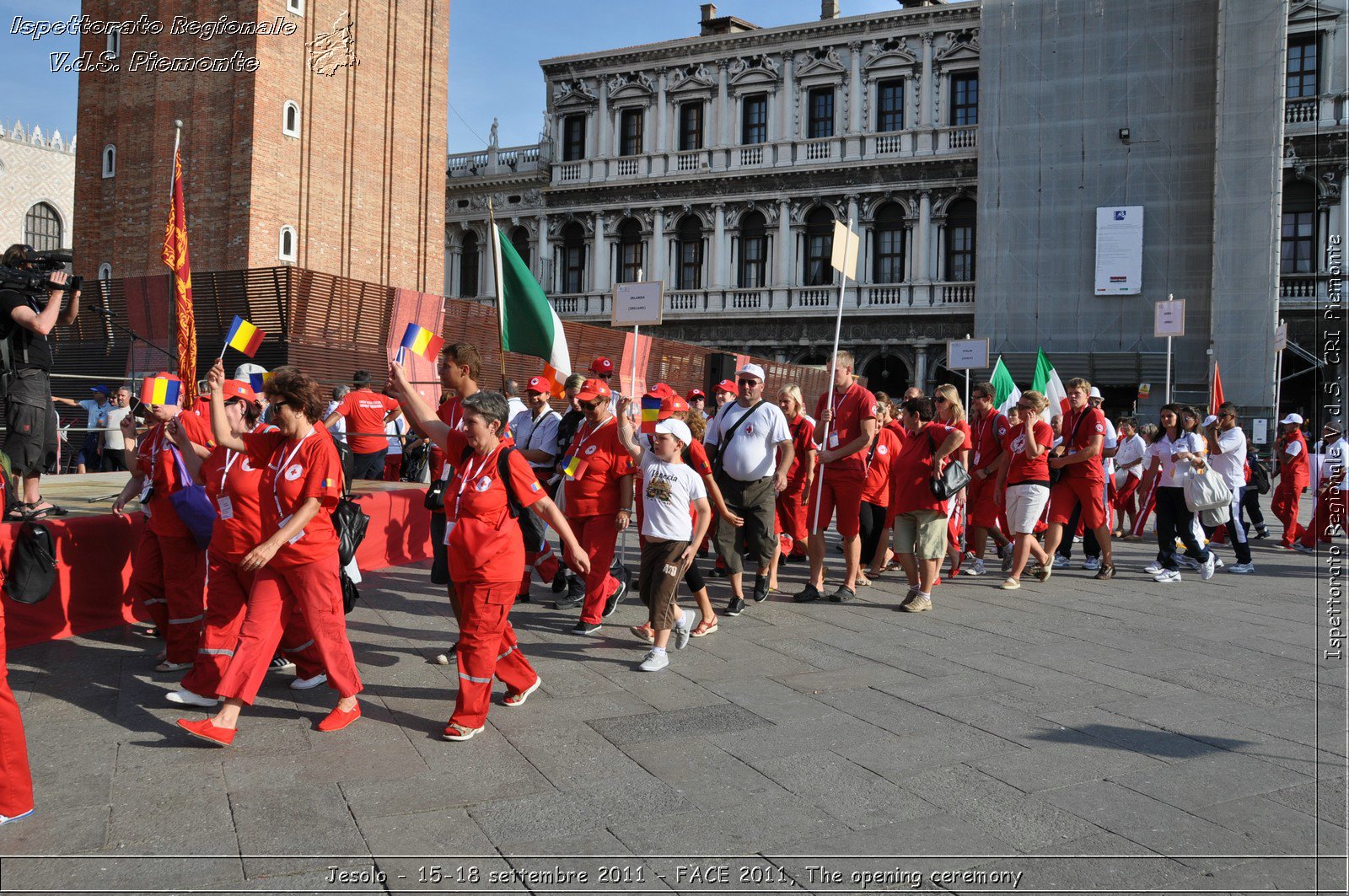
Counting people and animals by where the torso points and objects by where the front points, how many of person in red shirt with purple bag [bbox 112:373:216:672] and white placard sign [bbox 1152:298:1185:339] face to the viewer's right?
0

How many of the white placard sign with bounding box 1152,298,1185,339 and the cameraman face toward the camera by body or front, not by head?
1

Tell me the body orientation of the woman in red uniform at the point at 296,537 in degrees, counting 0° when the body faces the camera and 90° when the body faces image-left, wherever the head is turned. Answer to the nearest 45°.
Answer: approximately 45°

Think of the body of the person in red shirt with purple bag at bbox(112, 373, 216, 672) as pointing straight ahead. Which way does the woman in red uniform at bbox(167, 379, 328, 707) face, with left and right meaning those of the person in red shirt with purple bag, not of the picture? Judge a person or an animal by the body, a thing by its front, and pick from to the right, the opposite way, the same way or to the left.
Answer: the same way

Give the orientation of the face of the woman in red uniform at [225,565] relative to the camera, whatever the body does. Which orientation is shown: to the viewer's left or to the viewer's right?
to the viewer's left

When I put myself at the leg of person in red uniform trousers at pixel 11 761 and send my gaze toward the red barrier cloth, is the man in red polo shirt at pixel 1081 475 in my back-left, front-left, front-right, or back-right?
front-right

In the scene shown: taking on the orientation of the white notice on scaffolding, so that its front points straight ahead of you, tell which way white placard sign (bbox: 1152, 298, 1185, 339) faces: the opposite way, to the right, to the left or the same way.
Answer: the same way

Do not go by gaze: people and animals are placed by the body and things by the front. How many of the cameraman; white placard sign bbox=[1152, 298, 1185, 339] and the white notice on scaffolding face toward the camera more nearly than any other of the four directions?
2

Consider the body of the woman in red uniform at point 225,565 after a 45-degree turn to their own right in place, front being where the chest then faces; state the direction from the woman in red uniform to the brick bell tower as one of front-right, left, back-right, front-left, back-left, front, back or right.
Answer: right

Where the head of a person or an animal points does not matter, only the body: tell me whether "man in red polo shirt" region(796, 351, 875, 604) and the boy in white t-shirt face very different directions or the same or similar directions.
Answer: same or similar directions

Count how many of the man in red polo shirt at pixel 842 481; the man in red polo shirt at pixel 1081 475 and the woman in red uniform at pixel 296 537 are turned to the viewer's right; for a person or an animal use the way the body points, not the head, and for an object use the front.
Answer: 0

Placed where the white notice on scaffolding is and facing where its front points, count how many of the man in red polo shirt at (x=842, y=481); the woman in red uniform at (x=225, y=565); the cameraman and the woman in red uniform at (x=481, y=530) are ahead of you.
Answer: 4

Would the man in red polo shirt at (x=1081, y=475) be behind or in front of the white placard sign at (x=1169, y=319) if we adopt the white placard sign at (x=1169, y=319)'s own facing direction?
in front

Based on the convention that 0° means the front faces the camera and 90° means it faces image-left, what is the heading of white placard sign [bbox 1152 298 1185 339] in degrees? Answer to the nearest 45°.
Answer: approximately 0°

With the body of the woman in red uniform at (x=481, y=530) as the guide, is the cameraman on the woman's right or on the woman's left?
on the woman's right

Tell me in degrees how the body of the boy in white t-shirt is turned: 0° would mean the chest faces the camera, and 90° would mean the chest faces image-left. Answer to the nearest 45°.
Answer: approximately 45°

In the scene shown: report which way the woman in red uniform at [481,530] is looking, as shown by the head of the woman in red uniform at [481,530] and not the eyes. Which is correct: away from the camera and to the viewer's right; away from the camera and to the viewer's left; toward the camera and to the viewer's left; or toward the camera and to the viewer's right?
toward the camera and to the viewer's left
